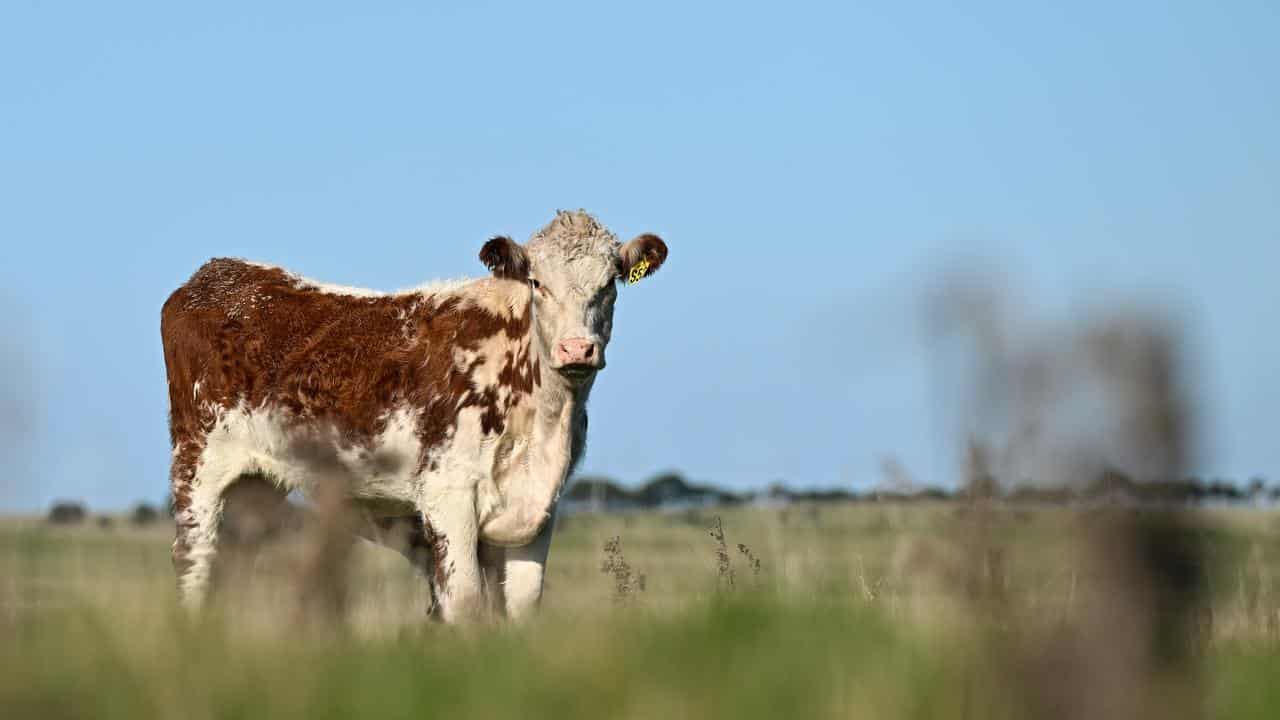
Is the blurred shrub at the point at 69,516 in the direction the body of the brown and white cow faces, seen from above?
no

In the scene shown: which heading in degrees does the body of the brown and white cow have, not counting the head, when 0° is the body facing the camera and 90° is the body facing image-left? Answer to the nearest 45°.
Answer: approximately 315°
